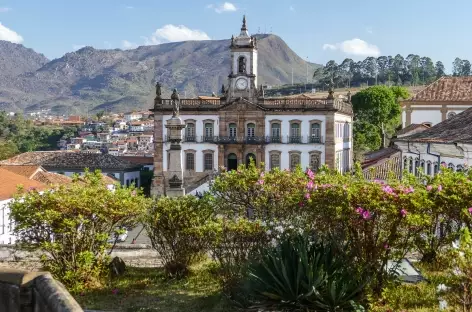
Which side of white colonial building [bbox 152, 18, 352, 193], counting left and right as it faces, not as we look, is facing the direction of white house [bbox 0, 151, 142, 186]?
right

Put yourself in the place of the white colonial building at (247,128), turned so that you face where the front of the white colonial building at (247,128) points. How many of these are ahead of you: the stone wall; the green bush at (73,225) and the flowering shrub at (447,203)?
3

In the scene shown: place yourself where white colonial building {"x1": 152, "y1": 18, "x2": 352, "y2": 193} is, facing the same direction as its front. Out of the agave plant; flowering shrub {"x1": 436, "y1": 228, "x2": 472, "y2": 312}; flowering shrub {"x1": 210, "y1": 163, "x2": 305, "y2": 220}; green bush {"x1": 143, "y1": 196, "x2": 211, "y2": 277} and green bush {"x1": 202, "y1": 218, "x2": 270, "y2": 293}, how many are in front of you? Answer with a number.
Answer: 5

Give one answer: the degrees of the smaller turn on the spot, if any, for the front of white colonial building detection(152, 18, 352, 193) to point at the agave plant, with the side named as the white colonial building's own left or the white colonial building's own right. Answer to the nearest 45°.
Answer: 0° — it already faces it

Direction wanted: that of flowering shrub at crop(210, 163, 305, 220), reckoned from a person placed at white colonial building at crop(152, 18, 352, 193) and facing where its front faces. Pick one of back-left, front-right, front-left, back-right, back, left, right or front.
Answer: front

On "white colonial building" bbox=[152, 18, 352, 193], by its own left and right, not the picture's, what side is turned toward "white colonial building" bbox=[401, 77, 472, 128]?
left

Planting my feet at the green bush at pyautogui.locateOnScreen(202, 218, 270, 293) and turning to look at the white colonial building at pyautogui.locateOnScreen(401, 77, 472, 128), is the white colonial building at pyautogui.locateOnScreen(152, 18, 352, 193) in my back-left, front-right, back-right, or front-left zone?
front-left

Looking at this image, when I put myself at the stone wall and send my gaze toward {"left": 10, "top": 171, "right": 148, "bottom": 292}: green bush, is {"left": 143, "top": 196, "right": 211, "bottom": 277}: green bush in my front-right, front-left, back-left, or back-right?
front-right

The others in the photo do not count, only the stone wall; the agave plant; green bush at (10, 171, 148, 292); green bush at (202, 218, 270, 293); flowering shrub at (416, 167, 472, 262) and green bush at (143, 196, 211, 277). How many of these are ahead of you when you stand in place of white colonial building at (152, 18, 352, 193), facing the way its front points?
6

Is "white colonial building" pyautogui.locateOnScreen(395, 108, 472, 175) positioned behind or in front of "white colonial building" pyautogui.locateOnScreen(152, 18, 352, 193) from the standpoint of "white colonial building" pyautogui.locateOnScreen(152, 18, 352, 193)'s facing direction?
in front

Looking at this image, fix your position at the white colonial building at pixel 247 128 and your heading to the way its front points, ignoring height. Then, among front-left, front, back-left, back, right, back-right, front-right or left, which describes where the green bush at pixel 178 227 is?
front

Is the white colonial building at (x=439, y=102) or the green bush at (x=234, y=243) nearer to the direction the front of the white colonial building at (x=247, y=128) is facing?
the green bush

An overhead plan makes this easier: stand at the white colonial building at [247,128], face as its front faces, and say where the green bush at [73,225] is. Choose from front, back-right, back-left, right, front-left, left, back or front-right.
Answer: front

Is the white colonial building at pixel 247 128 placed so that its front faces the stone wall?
yes

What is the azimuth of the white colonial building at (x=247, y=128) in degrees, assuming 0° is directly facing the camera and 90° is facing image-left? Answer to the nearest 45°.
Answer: approximately 0°

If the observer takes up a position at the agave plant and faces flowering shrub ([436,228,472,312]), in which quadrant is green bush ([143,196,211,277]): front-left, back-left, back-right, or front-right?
back-left

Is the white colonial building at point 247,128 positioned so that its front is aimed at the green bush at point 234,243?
yes

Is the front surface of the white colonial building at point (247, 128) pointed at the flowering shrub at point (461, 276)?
yes
